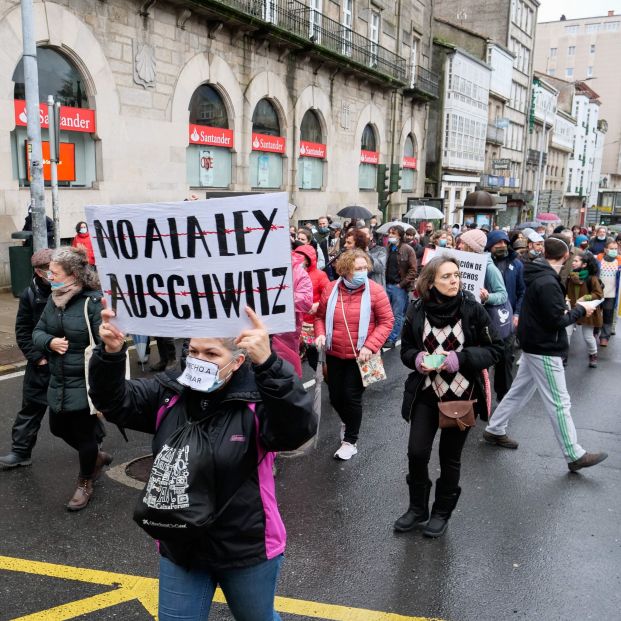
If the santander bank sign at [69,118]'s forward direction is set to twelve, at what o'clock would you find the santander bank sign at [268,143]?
the santander bank sign at [268,143] is roughly at 9 o'clock from the santander bank sign at [69,118].

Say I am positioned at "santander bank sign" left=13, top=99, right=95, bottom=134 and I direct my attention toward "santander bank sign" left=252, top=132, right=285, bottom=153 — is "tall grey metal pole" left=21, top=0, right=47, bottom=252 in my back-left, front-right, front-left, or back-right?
back-right

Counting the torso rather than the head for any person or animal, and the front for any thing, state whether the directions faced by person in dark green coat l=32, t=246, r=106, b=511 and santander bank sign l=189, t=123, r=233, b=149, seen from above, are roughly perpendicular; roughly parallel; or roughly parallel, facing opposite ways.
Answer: roughly perpendicular

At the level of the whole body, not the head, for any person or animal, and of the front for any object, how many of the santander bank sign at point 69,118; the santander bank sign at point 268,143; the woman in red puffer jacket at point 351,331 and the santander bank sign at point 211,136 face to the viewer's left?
0

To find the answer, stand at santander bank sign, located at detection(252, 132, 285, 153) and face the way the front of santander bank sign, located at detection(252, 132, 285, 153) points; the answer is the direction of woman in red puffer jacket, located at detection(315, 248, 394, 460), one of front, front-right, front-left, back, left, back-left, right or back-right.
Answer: front-right

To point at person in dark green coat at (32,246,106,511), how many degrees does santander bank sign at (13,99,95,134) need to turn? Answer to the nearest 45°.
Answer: approximately 45° to its right

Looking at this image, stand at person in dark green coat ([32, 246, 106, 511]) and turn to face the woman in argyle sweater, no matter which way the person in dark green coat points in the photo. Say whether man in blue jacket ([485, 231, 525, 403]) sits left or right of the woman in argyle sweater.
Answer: left

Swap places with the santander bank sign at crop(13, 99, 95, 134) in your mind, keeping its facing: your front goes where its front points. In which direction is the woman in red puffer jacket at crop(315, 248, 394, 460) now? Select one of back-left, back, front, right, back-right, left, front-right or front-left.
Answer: front-right

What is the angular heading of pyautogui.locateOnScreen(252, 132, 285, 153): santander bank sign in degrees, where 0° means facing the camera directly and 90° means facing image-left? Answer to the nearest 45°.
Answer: approximately 315°

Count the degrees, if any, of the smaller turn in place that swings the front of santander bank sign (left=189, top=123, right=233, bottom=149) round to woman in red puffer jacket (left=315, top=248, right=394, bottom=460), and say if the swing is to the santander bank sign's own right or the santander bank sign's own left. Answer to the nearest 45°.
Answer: approximately 45° to the santander bank sign's own right

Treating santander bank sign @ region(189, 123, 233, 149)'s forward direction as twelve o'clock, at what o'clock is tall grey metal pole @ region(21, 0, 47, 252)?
The tall grey metal pole is roughly at 2 o'clock from the santander bank sign.

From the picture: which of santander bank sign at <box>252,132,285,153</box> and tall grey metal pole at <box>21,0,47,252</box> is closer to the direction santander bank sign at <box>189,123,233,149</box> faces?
the tall grey metal pole

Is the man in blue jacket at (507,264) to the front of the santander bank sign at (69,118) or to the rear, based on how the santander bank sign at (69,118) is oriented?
to the front

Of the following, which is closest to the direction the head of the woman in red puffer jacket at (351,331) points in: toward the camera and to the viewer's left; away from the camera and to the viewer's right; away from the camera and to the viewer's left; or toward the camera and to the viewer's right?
toward the camera and to the viewer's right

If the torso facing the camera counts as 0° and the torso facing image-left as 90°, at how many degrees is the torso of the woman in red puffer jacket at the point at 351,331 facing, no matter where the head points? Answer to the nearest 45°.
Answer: approximately 0°

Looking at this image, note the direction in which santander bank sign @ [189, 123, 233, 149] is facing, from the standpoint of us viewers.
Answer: facing the viewer and to the right of the viewer
